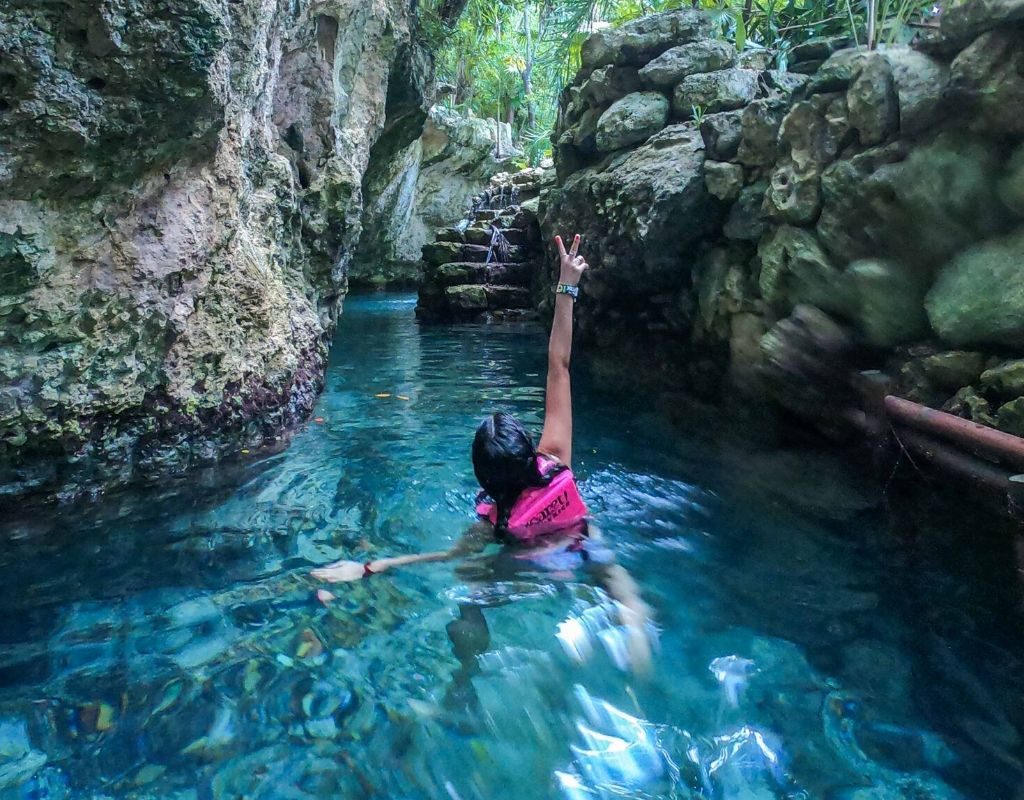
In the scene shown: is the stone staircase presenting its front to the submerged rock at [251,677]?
yes

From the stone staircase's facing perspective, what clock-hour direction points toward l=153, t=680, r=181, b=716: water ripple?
The water ripple is roughly at 12 o'clock from the stone staircase.

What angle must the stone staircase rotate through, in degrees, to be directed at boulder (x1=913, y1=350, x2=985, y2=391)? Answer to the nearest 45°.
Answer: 0° — it already faces it

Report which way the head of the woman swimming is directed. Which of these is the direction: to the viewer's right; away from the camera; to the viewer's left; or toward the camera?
away from the camera

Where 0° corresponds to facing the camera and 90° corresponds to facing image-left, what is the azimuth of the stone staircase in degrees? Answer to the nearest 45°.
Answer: approximately 0°
